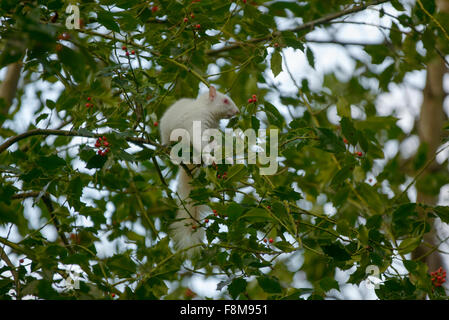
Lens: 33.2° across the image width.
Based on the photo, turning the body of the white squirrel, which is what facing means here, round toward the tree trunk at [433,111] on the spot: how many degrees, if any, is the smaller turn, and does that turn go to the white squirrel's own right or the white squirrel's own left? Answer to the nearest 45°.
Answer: approximately 45° to the white squirrel's own left

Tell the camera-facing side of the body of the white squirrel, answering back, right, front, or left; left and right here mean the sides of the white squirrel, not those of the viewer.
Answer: right
